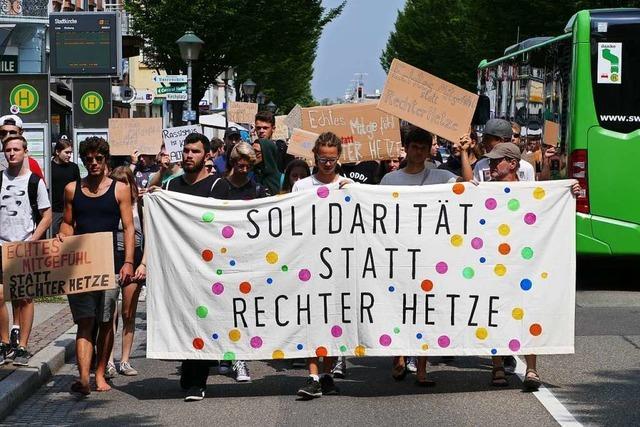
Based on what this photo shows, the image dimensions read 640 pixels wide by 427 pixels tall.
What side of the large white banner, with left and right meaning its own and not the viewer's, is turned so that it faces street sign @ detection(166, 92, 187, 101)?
back

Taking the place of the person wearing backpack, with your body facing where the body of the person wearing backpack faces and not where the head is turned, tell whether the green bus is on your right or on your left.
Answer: on your left

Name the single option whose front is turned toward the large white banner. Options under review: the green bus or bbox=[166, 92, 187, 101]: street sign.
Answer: the street sign

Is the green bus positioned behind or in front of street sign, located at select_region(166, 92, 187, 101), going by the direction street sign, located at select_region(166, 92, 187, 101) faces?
in front

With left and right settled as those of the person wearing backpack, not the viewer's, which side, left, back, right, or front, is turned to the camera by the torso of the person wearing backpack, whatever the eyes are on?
front

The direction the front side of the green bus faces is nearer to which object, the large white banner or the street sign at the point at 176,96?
the street sign

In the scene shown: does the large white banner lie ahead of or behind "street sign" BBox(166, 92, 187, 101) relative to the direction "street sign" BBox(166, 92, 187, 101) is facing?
ahead

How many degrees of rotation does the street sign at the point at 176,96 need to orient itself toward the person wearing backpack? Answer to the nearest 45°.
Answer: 0° — it already faces them

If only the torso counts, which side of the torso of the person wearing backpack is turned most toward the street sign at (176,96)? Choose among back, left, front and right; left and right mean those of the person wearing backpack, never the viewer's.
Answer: back

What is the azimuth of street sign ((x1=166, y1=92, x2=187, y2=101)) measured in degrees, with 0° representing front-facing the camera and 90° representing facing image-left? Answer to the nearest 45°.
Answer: approximately 0°

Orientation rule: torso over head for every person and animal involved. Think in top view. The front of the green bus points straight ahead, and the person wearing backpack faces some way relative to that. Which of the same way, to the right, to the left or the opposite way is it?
the opposite way

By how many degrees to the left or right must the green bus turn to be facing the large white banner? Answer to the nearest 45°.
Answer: approximately 135° to its left
